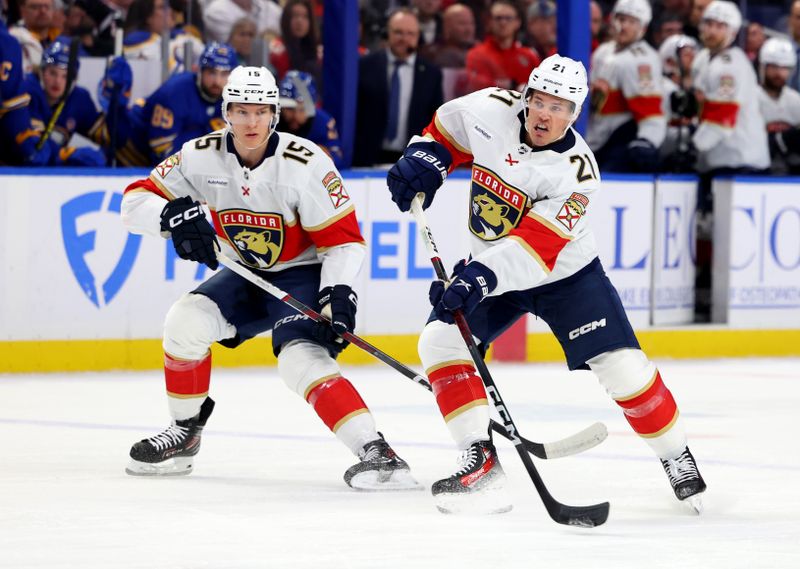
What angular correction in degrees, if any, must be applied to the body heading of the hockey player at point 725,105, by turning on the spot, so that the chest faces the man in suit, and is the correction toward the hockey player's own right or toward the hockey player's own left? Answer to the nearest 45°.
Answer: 0° — they already face them

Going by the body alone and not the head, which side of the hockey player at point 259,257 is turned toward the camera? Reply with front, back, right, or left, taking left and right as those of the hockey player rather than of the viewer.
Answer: front

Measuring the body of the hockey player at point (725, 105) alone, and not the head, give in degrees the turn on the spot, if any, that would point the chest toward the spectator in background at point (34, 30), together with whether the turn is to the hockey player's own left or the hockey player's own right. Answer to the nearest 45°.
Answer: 0° — they already face them

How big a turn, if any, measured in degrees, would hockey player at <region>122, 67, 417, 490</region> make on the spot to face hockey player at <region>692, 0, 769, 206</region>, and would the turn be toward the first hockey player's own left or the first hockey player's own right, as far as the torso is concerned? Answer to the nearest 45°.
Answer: approximately 135° to the first hockey player's own left

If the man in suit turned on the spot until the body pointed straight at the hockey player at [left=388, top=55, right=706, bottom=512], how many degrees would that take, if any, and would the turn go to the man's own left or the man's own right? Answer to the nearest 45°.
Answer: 0° — they already face them

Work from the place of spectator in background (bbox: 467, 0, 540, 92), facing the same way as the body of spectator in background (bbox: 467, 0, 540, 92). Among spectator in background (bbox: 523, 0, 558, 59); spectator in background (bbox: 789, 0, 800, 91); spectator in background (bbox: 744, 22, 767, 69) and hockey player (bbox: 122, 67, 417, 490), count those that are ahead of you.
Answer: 1

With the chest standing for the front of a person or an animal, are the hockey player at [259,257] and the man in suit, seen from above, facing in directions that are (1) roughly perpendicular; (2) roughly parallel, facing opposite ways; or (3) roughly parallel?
roughly parallel

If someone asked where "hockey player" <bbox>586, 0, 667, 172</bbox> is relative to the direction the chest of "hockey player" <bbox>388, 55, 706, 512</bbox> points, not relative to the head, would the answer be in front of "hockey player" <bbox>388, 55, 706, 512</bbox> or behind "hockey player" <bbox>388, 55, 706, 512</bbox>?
behind

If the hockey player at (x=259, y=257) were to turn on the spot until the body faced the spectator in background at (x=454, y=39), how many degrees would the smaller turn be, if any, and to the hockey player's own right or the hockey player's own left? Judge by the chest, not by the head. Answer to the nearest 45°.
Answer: approximately 180°

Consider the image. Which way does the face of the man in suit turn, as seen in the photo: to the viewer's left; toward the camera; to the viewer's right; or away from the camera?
toward the camera

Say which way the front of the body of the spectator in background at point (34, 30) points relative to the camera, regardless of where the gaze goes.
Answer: toward the camera

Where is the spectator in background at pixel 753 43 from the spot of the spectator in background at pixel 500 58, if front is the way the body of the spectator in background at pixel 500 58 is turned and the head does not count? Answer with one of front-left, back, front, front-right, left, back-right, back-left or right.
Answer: back-left

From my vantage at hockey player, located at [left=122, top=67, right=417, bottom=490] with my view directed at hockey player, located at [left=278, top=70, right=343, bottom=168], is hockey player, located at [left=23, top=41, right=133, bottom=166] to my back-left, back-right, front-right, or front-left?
front-left

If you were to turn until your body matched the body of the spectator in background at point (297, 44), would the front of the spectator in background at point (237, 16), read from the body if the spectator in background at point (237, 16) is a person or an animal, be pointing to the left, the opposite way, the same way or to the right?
the same way

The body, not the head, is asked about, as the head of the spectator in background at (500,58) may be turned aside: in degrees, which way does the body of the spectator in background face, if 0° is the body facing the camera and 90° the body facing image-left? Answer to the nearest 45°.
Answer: approximately 0°

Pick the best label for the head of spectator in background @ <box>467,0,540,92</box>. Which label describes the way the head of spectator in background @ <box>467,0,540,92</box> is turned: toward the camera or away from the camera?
toward the camera

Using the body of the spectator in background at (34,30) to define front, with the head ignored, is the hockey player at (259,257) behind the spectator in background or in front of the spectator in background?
in front

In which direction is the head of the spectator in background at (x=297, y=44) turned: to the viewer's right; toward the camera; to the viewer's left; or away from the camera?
toward the camera

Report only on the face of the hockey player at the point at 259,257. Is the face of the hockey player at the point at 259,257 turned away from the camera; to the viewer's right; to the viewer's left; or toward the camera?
toward the camera

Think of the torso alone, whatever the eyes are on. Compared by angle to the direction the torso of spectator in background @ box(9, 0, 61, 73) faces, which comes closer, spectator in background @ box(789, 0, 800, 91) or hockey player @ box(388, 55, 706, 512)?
the hockey player

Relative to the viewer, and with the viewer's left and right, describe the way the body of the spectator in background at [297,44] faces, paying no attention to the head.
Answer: facing the viewer
